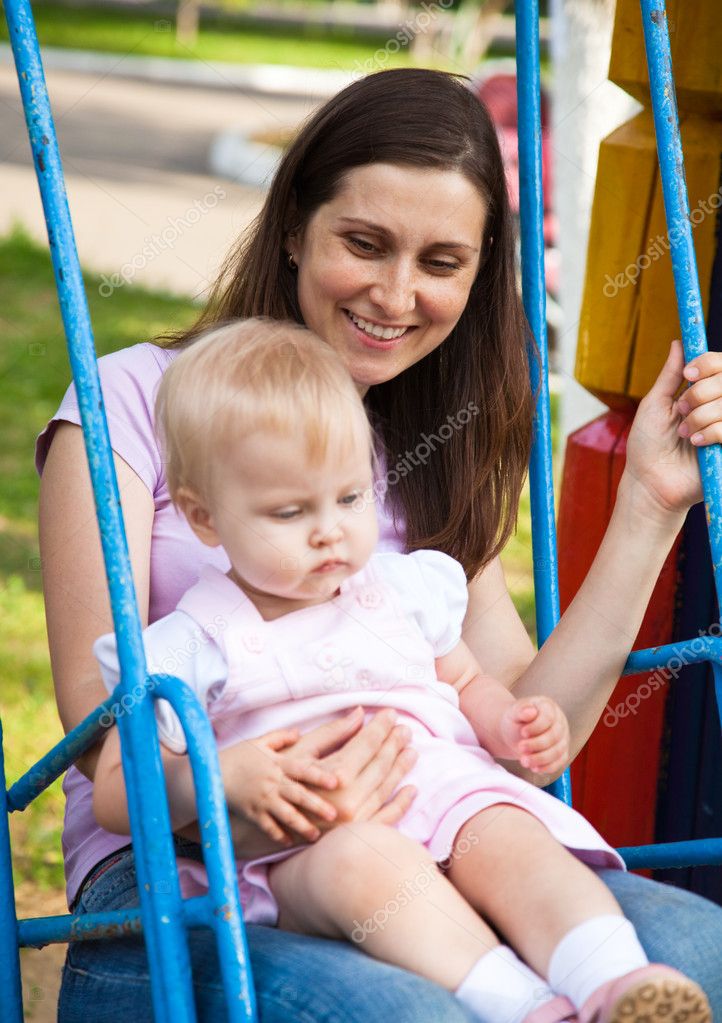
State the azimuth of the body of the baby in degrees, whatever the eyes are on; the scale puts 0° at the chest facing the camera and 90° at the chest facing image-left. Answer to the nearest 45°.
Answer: approximately 315°
